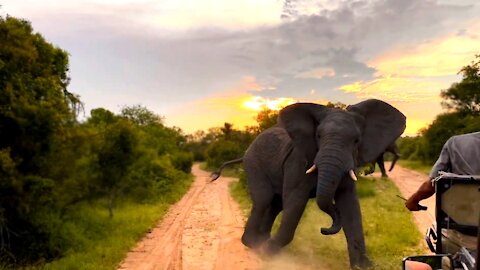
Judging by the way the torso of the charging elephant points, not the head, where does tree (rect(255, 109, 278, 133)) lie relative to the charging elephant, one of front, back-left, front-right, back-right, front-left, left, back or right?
back-left

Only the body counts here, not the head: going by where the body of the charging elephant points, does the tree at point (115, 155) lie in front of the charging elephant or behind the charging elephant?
behind

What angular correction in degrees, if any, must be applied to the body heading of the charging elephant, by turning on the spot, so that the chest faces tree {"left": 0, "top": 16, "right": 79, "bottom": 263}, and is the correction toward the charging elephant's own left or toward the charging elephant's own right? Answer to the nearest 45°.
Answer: approximately 135° to the charging elephant's own right

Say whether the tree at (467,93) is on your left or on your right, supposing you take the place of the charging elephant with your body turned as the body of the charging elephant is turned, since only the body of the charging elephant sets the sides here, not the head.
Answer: on your left

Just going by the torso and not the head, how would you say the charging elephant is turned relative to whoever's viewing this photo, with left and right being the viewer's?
facing the viewer and to the right of the viewer

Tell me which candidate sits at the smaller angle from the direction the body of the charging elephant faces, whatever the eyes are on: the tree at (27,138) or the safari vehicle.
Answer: the safari vehicle

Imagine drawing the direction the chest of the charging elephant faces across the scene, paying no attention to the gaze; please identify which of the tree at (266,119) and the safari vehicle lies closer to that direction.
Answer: the safari vehicle
